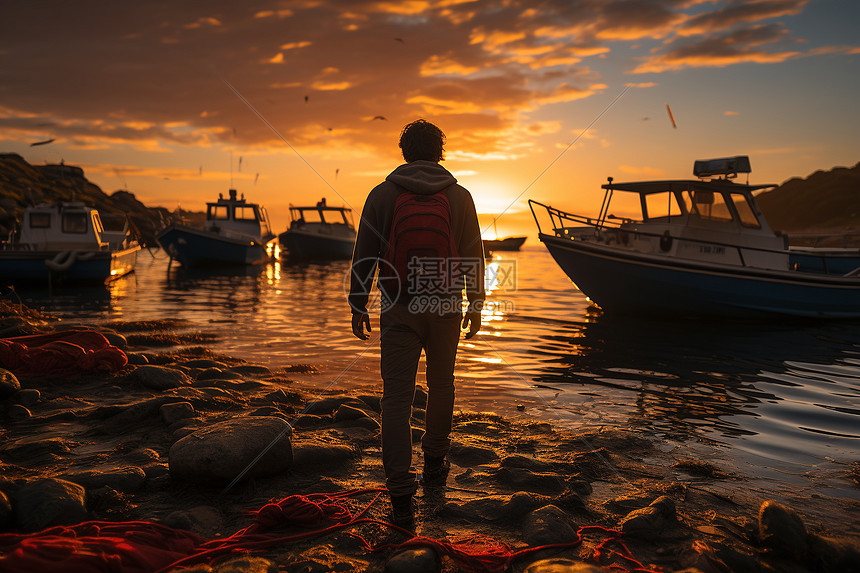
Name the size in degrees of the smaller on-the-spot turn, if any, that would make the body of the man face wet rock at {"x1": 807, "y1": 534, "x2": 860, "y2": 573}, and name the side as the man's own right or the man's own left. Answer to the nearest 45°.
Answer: approximately 90° to the man's own right

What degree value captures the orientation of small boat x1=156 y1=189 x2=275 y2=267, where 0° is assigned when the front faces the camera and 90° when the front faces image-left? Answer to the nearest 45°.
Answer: approximately 45°

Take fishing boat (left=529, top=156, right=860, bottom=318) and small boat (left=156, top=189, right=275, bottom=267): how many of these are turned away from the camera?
0

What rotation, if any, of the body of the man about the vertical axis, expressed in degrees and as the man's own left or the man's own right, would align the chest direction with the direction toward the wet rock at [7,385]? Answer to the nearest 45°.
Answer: approximately 45° to the man's own left

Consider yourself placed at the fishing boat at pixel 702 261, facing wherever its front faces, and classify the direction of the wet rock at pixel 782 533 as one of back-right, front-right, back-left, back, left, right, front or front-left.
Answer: left

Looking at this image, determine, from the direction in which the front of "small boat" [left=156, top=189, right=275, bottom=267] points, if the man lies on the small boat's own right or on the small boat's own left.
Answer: on the small boat's own left

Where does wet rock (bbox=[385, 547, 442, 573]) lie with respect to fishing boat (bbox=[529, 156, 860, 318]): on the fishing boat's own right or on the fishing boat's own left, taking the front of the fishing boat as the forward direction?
on the fishing boat's own left

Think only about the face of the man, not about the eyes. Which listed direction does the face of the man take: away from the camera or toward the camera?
away from the camera

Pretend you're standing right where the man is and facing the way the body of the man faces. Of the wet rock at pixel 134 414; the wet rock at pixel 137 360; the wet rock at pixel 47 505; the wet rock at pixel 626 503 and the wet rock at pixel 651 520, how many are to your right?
2

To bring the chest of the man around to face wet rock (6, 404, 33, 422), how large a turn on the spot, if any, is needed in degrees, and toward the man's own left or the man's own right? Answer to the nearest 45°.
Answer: approximately 45° to the man's own left

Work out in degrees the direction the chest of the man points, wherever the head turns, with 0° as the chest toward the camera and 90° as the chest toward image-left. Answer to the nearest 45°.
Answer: approximately 180°

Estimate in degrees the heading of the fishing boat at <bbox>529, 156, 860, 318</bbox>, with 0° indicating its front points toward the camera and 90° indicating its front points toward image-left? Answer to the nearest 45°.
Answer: approximately 90°

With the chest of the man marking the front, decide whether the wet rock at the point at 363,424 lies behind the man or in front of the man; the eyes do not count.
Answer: in front

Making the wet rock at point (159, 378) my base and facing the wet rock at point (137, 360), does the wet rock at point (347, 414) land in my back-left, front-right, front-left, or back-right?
back-right
